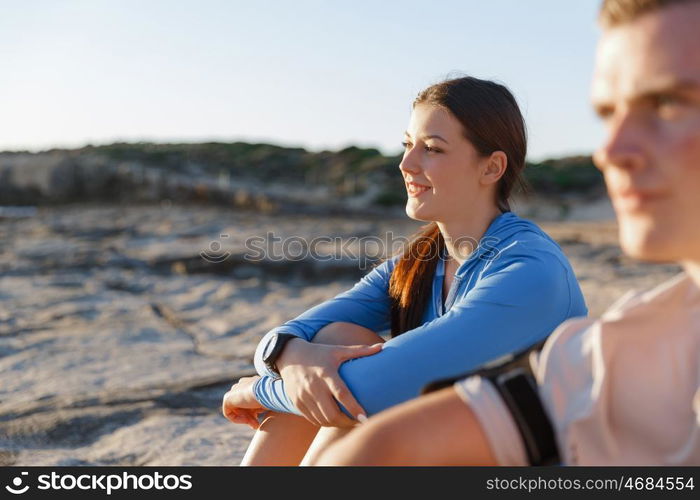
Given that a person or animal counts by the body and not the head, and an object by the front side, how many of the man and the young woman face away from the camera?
0

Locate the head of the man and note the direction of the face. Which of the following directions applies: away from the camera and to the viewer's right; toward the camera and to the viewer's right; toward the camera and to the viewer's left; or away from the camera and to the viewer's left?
toward the camera and to the viewer's left

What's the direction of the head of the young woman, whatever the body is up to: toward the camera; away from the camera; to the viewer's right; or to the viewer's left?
to the viewer's left

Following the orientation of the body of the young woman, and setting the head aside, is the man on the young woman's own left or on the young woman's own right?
on the young woman's own left

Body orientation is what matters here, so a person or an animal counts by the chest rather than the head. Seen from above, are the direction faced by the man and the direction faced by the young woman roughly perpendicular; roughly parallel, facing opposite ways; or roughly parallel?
roughly parallel

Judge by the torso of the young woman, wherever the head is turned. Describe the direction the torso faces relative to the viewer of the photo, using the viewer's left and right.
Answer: facing the viewer and to the left of the viewer

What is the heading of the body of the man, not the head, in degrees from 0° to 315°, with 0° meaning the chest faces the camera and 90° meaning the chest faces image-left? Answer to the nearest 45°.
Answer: approximately 45°

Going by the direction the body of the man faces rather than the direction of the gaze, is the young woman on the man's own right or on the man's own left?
on the man's own right
